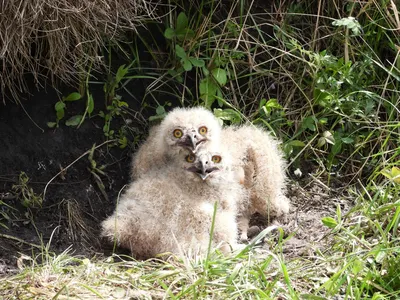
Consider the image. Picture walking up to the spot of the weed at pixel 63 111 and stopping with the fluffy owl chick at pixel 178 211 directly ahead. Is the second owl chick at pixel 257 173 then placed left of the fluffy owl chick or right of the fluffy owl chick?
left

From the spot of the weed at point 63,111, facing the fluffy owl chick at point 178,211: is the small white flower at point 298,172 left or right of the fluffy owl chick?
left

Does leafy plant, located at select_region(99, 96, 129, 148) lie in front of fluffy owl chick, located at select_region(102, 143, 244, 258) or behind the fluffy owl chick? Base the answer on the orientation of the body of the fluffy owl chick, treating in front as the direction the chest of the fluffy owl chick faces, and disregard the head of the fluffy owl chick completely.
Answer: behind

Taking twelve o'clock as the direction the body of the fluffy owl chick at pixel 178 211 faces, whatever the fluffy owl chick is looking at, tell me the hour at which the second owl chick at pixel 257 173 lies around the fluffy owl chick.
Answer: The second owl chick is roughly at 9 o'clock from the fluffy owl chick.

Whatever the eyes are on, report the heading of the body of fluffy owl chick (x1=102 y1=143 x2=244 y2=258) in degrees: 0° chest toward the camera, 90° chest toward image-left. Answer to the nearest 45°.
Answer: approximately 315°

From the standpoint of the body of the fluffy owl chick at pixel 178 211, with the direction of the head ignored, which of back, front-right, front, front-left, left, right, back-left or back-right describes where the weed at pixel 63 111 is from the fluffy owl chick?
back

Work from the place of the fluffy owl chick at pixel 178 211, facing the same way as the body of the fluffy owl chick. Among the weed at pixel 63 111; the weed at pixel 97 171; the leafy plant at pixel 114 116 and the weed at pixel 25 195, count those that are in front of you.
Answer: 0

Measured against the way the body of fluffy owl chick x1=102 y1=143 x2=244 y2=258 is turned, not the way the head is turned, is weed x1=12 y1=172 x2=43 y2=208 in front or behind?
behind

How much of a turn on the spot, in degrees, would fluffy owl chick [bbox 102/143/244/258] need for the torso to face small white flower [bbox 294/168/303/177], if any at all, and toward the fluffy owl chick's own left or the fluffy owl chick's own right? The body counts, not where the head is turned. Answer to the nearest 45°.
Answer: approximately 90° to the fluffy owl chick's own left

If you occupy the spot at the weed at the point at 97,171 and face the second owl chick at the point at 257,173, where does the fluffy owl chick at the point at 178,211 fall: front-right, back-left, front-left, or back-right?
front-right
